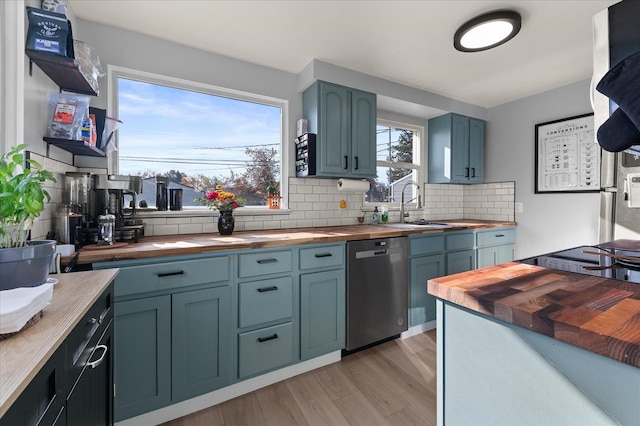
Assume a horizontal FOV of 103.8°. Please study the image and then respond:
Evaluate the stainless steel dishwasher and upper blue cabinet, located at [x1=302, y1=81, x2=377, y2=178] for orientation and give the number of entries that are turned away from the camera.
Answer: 0

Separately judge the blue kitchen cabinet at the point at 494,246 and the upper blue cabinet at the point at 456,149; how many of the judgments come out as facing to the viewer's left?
0

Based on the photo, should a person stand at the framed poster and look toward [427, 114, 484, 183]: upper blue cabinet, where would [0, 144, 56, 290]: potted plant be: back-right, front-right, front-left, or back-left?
front-left

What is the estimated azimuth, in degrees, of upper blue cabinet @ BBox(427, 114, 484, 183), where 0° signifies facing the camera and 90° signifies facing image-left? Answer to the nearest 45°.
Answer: approximately 315°

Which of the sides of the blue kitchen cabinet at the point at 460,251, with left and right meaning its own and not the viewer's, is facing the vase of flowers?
right

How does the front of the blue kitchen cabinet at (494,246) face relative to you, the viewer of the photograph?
facing the viewer and to the right of the viewer

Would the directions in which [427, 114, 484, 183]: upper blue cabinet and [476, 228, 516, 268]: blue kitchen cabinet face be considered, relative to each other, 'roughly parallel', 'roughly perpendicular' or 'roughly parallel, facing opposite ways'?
roughly parallel

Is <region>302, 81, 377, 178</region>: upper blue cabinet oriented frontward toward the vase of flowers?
no

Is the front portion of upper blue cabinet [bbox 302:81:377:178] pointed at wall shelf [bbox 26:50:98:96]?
no

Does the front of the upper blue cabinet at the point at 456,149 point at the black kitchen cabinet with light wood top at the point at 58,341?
no

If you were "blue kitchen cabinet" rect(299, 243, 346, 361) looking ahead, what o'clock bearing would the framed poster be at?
The framed poster is roughly at 10 o'clock from the blue kitchen cabinet.

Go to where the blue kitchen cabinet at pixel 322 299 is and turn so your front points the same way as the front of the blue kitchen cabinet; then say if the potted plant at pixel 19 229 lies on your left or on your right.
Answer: on your right
